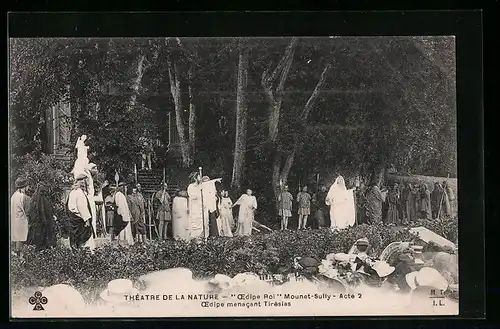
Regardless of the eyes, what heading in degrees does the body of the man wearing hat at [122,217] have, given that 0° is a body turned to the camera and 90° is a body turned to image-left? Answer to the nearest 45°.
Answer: approximately 270°

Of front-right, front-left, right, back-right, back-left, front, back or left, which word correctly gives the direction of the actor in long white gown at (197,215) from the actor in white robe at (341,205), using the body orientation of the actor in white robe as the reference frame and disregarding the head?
front-right

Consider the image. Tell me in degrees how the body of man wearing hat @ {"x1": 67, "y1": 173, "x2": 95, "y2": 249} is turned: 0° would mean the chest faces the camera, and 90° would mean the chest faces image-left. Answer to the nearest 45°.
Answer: approximately 270°

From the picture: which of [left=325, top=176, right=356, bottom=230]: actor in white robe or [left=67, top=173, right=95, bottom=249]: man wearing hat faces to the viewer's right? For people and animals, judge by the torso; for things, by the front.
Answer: the man wearing hat
